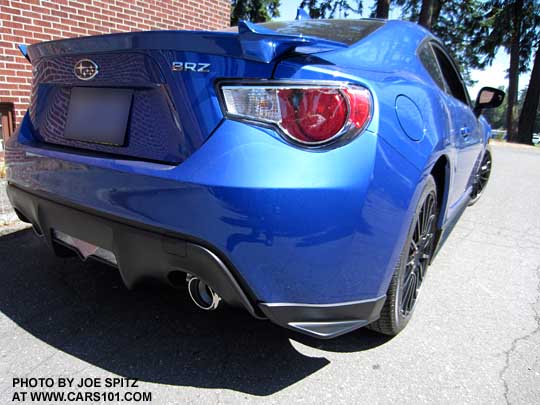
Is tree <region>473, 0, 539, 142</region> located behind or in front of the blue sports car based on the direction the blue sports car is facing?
in front

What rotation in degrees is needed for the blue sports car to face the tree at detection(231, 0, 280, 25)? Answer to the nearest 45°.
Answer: approximately 45° to its left

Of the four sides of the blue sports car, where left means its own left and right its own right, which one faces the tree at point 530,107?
front

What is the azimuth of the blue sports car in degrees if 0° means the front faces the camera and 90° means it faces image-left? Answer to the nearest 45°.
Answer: approximately 225°

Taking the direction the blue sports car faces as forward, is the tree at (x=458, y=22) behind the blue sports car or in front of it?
in front
